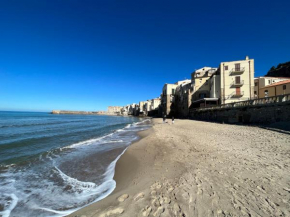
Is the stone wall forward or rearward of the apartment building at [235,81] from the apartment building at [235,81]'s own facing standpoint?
forward

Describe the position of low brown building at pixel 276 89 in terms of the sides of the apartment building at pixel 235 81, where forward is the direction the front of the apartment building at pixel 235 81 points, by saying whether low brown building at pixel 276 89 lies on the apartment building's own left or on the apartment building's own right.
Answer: on the apartment building's own left

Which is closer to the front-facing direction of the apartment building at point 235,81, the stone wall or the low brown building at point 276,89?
the stone wall

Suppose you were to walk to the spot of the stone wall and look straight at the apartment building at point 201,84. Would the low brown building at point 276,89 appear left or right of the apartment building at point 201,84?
right

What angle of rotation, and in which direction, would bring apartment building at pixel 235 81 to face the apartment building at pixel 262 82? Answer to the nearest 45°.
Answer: approximately 135° to its left
